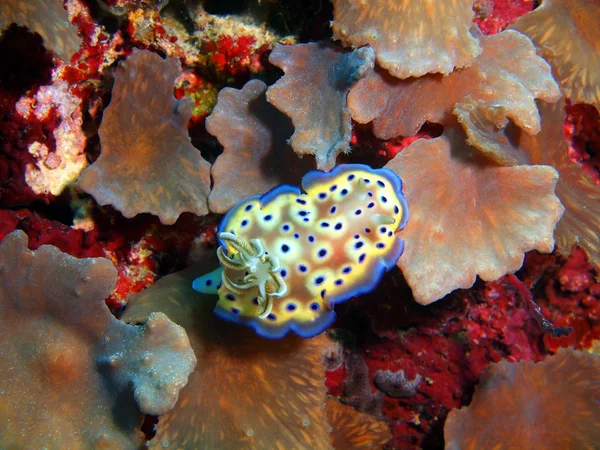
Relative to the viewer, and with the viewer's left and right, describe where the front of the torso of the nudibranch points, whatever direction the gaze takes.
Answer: facing away from the viewer and to the right of the viewer

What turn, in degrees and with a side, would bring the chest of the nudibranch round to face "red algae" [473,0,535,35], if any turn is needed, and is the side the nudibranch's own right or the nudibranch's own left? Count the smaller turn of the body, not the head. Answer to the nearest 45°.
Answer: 0° — it already faces it
